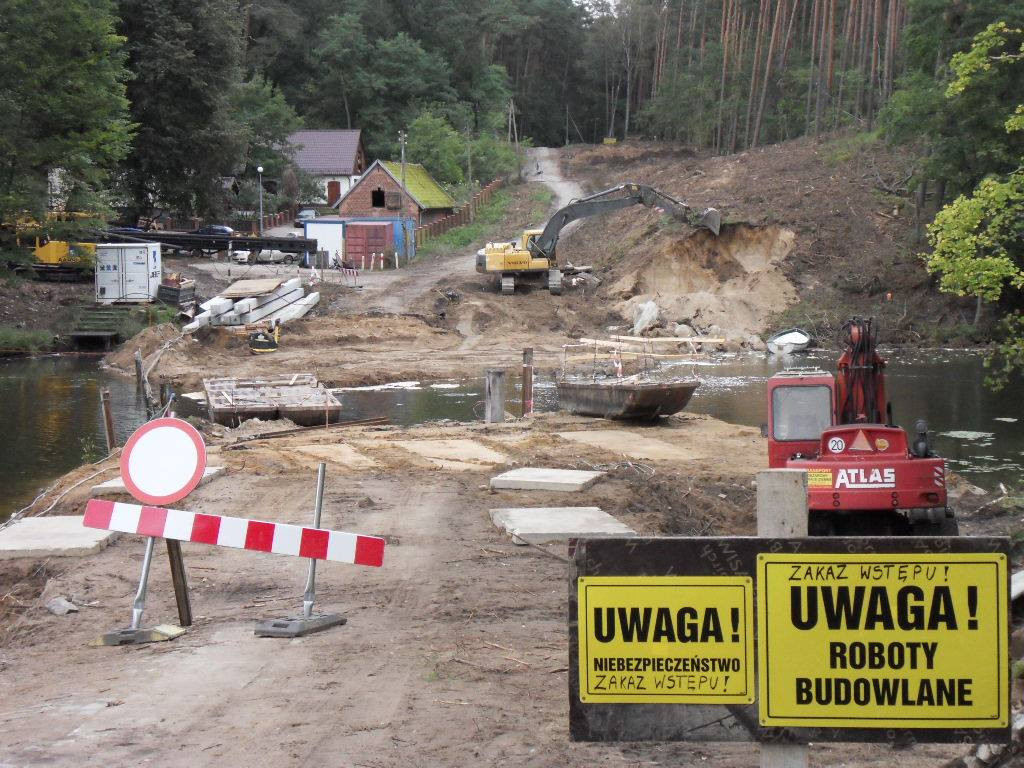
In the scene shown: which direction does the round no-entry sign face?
toward the camera

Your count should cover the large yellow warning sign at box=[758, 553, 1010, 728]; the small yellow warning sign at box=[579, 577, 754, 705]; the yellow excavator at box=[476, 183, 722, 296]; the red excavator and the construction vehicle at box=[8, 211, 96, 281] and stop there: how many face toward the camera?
2

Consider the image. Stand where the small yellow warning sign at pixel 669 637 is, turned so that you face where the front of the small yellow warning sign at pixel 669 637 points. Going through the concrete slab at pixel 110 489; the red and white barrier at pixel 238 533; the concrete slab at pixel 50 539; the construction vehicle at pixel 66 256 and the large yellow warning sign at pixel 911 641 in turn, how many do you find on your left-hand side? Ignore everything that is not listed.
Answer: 1

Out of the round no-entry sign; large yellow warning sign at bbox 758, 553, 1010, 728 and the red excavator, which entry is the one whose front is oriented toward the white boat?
the red excavator

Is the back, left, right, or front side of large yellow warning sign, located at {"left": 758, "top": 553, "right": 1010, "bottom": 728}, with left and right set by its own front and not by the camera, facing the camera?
front

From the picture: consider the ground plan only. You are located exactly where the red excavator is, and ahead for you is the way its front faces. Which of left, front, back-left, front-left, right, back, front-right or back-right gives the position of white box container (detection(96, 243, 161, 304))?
front-left

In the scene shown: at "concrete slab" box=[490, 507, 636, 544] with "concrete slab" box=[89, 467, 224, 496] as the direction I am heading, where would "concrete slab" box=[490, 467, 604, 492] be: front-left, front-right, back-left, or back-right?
front-right

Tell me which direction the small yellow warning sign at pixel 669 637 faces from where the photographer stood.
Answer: facing the viewer

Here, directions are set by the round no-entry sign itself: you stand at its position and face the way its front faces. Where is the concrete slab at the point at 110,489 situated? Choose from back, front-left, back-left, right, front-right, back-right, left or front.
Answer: back

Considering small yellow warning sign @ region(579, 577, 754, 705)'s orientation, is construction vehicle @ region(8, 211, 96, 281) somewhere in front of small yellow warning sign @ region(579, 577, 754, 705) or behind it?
behind

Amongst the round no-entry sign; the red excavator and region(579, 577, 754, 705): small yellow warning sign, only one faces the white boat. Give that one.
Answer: the red excavator

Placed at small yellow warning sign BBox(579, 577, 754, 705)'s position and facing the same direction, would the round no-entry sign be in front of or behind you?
behind

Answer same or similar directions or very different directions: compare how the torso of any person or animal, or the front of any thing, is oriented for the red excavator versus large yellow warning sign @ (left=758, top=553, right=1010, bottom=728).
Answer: very different directions

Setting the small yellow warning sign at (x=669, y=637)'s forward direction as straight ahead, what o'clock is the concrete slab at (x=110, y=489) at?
The concrete slab is roughly at 5 o'clock from the small yellow warning sign.

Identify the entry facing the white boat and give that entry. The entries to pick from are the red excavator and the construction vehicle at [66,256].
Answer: the red excavator

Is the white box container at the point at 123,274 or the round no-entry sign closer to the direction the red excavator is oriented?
the white box container

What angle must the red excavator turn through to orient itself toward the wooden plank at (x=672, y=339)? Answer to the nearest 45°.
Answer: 0° — it already faces it

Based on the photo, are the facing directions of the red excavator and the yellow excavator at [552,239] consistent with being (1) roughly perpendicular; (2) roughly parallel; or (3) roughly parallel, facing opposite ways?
roughly perpendicular
